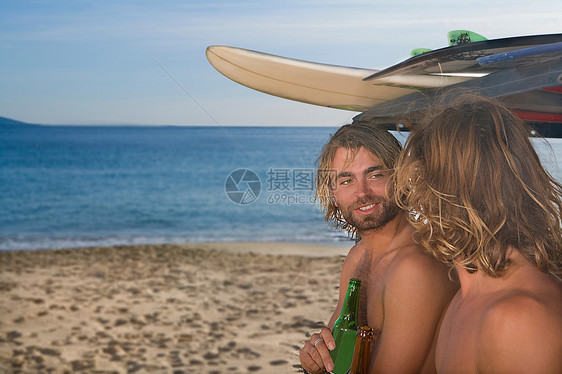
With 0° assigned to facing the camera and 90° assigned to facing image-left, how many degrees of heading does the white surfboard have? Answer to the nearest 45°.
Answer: approximately 90°

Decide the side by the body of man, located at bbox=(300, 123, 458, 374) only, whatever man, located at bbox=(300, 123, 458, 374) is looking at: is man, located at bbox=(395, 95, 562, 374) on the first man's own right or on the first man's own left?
on the first man's own left

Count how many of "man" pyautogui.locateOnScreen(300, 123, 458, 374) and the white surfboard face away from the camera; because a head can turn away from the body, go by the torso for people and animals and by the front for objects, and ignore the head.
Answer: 0

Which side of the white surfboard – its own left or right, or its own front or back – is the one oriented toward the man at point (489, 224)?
left

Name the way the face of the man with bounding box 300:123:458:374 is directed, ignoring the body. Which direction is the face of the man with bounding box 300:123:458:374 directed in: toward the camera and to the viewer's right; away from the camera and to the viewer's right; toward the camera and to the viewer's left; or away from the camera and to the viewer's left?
toward the camera and to the viewer's right

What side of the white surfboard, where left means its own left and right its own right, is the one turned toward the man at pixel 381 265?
left
